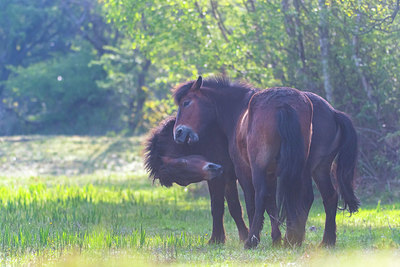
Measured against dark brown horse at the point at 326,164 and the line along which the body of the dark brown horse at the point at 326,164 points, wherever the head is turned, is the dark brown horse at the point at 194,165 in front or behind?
in front

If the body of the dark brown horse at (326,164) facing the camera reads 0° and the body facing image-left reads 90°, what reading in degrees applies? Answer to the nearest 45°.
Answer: approximately 90°
